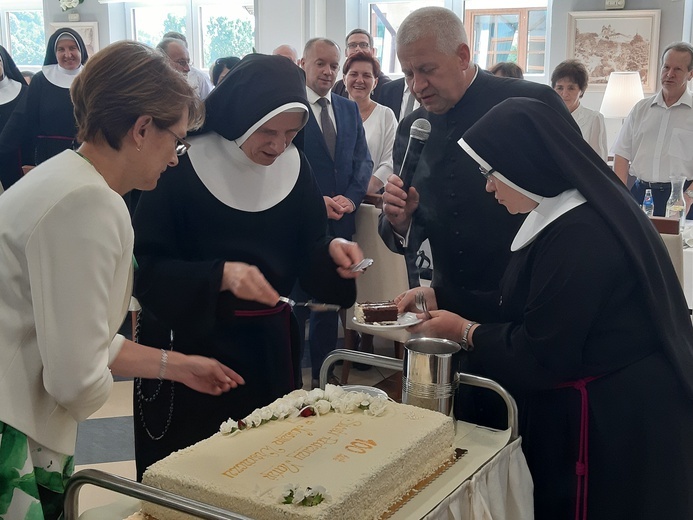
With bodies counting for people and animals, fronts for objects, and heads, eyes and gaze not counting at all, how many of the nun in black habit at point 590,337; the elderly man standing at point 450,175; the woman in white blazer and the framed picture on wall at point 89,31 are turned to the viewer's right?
1

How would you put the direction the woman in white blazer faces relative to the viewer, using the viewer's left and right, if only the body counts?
facing to the right of the viewer

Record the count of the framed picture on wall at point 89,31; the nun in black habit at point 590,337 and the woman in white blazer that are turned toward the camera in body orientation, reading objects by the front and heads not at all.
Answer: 1

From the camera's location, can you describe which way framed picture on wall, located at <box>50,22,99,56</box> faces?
facing the viewer

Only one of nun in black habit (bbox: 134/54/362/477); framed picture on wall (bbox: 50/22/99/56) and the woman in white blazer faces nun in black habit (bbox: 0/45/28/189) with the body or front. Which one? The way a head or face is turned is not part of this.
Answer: the framed picture on wall

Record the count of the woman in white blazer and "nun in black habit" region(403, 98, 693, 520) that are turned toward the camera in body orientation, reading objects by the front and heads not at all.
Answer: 0

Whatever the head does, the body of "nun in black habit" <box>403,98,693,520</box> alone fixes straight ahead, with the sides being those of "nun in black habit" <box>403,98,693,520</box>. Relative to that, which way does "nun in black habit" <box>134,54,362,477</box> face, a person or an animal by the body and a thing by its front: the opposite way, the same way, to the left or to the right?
to the left

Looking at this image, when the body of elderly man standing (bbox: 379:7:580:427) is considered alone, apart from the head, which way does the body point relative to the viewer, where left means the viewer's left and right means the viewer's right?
facing the viewer and to the left of the viewer

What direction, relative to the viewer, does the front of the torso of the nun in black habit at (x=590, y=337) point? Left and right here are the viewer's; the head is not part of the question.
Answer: facing to the left of the viewer

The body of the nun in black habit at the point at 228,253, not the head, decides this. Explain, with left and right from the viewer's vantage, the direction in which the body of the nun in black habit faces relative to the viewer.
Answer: facing the viewer and to the right of the viewer

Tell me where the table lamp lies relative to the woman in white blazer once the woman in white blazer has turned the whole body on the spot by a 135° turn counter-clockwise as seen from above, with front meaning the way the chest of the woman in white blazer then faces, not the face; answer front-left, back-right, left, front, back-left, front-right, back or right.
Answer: right
